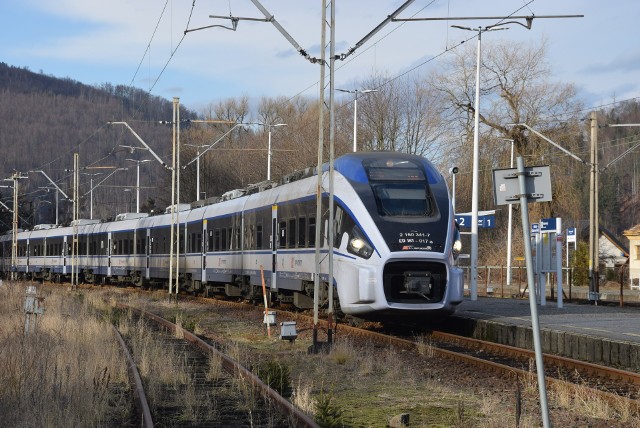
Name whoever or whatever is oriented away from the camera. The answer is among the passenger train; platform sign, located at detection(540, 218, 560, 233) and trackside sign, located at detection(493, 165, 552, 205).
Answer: trackside sign, located at detection(493, 165, 552, 205)

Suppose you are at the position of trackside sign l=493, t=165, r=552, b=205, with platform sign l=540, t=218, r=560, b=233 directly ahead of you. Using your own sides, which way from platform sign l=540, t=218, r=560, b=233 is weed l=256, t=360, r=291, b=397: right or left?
left

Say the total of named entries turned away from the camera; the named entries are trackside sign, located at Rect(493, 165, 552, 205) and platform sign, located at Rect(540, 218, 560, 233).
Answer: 1

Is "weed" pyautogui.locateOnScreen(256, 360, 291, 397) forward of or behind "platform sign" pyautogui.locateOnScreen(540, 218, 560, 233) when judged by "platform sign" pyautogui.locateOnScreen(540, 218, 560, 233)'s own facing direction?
forward

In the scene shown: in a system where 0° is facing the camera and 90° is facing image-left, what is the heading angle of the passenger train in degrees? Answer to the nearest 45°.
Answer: approximately 315°

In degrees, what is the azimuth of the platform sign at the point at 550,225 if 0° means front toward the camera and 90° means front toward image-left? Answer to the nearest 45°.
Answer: approximately 0°

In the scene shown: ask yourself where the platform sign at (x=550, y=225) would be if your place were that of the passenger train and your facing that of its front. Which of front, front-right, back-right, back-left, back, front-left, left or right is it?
left

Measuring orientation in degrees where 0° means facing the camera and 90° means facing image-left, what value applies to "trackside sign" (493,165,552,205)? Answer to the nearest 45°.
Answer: approximately 180°

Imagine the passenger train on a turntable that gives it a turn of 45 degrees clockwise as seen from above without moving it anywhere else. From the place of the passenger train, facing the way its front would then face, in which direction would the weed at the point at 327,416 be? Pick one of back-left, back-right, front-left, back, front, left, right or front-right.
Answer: front

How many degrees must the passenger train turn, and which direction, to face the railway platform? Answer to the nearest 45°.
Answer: approximately 45° to its left

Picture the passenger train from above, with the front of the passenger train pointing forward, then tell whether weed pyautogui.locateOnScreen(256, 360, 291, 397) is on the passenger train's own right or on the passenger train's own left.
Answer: on the passenger train's own right

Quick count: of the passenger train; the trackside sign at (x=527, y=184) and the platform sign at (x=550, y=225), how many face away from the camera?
1
